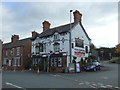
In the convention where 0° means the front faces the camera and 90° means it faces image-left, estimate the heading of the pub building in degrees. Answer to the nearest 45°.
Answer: approximately 45°

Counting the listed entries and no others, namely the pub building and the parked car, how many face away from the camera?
0

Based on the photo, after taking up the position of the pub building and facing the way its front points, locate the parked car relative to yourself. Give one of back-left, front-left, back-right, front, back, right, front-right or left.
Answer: left
